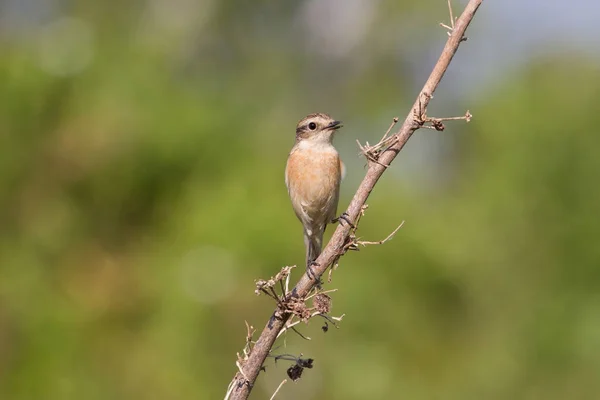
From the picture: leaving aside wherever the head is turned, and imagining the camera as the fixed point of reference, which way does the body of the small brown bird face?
toward the camera
